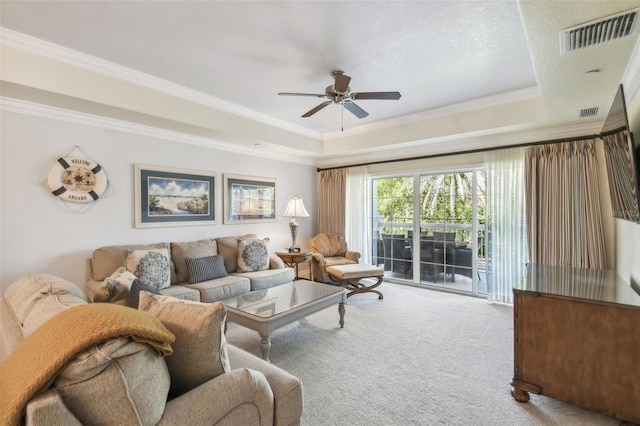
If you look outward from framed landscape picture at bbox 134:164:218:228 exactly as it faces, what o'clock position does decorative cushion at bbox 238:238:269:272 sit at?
The decorative cushion is roughly at 11 o'clock from the framed landscape picture.

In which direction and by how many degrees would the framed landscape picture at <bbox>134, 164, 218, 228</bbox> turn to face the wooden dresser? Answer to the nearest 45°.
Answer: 0° — it already faces it

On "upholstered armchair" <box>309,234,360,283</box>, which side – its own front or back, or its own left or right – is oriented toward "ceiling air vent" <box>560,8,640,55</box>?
front

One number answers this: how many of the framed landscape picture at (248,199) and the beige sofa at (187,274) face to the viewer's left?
0

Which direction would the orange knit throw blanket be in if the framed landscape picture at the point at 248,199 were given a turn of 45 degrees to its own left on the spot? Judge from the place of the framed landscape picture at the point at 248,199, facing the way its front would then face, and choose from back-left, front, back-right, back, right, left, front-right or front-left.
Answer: right

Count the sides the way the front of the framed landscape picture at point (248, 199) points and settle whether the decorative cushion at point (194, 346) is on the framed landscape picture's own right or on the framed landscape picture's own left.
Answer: on the framed landscape picture's own right

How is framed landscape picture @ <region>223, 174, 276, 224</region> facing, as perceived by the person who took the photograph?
facing the viewer and to the right of the viewer

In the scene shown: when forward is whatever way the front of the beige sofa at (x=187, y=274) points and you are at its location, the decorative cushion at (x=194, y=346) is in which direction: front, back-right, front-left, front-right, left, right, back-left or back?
front-right

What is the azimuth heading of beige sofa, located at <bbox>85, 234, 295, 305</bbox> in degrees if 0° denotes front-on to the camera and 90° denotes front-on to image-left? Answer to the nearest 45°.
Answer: approximately 315°

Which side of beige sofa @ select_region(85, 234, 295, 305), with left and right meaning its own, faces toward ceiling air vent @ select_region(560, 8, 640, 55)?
front

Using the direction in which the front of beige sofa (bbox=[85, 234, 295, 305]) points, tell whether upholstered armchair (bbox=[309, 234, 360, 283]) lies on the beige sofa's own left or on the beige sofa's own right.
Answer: on the beige sofa's own left

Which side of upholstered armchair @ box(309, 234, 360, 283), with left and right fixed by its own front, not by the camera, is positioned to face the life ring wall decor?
right

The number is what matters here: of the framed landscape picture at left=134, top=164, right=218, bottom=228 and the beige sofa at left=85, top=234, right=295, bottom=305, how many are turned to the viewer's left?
0

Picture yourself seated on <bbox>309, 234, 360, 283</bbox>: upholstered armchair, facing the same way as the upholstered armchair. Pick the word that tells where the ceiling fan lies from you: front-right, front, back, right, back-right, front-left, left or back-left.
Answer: front-right
